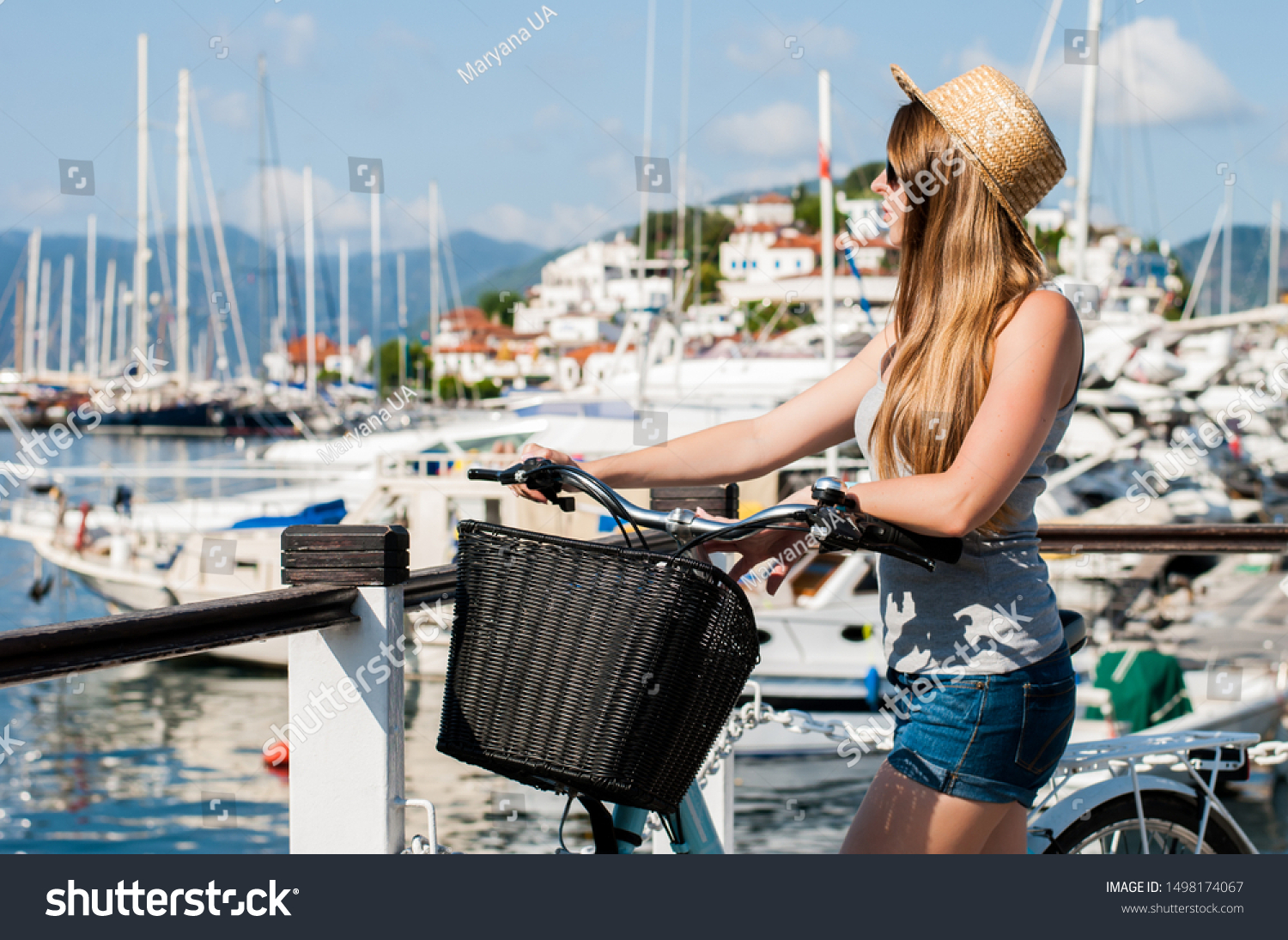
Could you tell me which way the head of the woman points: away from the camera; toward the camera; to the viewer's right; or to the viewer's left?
to the viewer's left

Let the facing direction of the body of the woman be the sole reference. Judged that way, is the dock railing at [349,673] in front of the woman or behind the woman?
in front

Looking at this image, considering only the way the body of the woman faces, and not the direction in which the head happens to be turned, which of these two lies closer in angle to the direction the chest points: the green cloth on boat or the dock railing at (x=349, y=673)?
the dock railing

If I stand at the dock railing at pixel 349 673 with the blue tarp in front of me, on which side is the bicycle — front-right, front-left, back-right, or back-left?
back-right

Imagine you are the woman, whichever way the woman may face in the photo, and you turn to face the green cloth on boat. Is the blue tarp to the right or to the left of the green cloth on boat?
left

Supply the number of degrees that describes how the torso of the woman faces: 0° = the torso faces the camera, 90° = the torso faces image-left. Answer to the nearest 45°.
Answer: approximately 90°

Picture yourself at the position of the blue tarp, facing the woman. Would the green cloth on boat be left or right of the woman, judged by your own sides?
left

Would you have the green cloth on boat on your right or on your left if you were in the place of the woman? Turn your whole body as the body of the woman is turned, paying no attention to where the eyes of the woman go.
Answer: on your right
